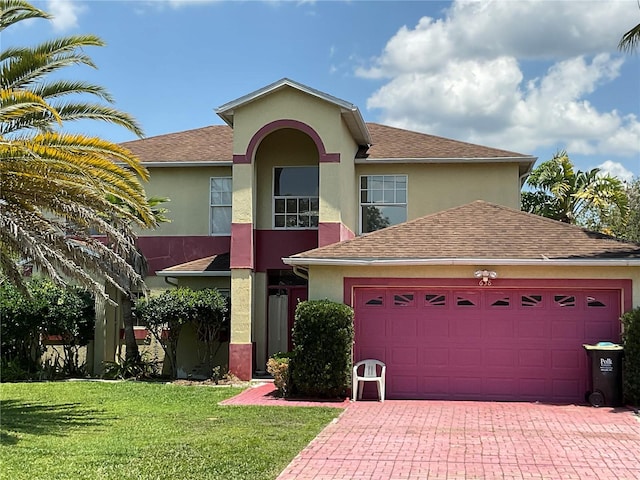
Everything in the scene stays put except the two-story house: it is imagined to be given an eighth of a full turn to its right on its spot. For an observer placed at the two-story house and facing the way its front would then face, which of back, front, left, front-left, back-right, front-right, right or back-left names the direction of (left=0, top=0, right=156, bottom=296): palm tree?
front

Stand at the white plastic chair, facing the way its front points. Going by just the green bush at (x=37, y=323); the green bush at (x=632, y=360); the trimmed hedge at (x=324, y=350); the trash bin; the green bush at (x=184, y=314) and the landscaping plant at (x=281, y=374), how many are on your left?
2

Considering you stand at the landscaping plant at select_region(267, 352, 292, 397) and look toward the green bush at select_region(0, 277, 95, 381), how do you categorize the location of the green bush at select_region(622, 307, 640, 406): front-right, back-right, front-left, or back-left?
back-right

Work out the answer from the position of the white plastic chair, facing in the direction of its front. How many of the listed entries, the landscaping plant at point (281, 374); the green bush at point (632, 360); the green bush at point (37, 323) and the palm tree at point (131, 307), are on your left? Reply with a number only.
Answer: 1

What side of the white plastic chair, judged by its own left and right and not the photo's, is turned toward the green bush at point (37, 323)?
right

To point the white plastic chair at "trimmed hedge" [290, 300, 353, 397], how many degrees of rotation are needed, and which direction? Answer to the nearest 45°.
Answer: approximately 45° to its right

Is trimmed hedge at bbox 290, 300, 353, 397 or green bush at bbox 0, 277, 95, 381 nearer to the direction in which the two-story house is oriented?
the trimmed hedge

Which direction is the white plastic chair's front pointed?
toward the camera

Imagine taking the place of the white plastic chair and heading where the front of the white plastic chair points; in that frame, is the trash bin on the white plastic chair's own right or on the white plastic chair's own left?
on the white plastic chair's own left

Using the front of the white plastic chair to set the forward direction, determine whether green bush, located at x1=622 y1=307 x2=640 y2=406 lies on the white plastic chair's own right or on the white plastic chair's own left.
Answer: on the white plastic chair's own left

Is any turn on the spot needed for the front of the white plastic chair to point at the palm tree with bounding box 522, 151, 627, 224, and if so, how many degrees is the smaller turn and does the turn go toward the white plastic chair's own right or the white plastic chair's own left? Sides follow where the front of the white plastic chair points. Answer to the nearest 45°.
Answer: approximately 135° to the white plastic chair's own left

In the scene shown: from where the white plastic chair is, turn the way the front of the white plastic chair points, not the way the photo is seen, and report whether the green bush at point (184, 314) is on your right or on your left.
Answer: on your right

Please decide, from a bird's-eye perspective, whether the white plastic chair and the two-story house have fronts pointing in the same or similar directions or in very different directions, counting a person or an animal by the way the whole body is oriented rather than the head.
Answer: same or similar directions

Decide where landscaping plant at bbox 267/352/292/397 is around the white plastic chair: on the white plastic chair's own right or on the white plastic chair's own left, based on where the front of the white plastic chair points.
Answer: on the white plastic chair's own right

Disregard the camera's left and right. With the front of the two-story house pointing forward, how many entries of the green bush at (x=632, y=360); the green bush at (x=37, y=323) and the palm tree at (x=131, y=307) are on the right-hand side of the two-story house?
2

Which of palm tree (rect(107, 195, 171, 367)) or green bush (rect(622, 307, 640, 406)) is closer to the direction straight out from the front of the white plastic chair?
the green bush

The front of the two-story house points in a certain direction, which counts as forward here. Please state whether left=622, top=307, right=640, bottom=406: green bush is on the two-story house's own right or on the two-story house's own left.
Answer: on the two-story house's own left
